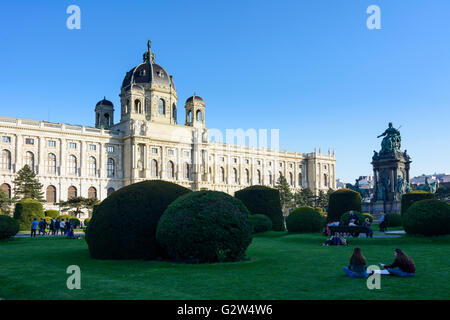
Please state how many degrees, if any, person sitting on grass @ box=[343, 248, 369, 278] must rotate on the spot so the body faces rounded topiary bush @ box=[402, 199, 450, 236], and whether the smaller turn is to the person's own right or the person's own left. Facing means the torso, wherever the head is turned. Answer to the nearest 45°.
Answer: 0° — they already face it

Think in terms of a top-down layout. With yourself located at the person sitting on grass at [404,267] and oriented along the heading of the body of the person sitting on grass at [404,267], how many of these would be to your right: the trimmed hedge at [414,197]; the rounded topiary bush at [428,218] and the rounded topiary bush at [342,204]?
3

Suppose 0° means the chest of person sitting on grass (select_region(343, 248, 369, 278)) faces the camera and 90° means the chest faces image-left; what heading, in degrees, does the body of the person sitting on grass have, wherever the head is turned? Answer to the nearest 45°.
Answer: approximately 180°

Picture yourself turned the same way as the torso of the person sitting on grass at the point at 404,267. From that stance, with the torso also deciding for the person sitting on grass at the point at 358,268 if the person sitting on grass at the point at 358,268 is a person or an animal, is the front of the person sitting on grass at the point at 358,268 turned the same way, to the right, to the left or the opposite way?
to the right

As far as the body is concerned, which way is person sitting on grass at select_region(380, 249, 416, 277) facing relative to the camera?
to the viewer's left

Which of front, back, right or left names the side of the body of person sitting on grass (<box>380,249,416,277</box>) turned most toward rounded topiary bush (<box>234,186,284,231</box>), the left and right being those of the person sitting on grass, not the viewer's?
right

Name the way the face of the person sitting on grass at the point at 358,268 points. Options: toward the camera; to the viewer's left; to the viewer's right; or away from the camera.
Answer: away from the camera

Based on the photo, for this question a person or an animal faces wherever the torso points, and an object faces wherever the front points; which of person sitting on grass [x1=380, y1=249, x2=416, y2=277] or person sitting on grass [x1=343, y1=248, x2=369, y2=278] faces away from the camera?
person sitting on grass [x1=343, y1=248, x2=369, y2=278]
